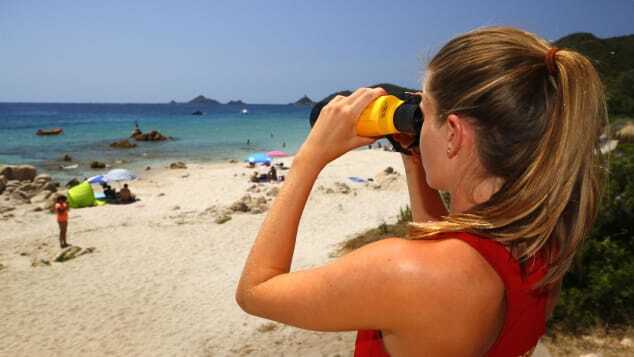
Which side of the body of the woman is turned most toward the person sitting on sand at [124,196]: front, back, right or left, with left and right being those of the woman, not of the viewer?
front

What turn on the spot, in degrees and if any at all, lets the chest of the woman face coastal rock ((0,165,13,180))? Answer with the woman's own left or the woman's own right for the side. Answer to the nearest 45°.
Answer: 0° — they already face it

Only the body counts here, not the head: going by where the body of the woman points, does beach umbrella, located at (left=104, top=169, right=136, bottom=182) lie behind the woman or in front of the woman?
in front

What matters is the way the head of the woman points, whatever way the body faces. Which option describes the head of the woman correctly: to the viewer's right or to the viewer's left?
to the viewer's left

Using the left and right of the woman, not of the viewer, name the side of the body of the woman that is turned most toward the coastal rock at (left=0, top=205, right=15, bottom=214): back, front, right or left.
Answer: front

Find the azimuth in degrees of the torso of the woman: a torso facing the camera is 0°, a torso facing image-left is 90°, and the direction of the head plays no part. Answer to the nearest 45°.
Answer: approximately 135°
